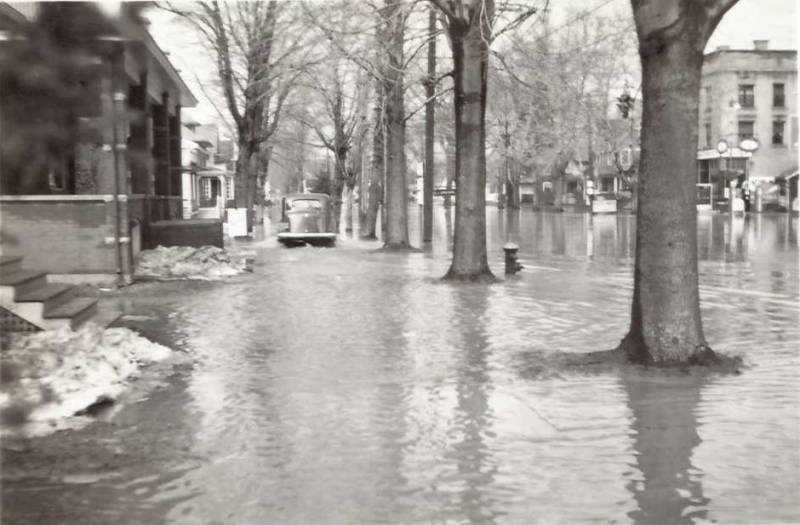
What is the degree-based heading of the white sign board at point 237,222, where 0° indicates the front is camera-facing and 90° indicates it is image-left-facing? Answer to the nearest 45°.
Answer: approximately 0°

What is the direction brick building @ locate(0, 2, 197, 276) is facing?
to the viewer's right

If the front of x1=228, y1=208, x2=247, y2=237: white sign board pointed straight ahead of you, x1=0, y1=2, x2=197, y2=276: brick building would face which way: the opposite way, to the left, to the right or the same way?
to the left

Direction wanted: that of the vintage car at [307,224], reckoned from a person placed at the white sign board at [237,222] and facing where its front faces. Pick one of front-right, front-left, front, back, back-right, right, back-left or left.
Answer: front-left

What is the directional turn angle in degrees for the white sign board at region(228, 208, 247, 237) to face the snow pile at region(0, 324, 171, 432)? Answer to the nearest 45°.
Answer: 0° — it already faces it

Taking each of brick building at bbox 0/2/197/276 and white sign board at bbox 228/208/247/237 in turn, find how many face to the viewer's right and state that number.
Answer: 1

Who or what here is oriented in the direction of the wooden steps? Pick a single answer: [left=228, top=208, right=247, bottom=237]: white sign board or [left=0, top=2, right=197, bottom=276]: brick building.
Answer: the white sign board
